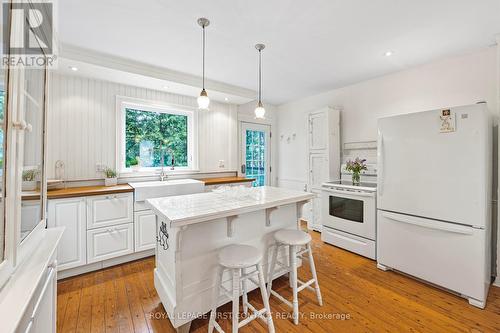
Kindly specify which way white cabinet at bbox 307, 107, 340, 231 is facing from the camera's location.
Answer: facing the viewer and to the left of the viewer

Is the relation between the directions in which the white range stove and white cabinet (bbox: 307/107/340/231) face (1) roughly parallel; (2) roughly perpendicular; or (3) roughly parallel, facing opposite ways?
roughly parallel

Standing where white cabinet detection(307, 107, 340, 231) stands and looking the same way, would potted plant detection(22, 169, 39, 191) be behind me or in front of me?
in front

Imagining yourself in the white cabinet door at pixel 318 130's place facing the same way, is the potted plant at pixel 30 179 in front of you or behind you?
in front

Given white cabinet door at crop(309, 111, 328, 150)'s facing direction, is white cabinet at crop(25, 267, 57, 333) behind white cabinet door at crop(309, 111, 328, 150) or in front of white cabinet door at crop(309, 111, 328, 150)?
in front

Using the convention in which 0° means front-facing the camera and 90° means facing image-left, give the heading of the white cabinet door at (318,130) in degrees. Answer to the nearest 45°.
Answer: approximately 45°

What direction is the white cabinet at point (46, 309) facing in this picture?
to the viewer's right

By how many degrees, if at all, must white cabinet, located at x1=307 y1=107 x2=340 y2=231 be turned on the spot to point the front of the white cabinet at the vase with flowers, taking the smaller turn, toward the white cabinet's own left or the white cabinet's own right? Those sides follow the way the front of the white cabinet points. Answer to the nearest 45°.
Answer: approximately 90° to the white cabinet's own left

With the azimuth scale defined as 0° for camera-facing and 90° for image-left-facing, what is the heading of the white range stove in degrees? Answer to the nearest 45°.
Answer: approximately 45°

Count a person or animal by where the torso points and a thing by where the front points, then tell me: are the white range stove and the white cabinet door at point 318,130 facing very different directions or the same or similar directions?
same or similar directions

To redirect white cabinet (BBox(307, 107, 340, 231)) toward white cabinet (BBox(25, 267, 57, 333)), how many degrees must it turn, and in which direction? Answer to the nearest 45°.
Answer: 0° — it already faces it

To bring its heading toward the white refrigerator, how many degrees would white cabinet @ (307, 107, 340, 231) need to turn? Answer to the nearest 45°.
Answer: approximately 90° to its left
